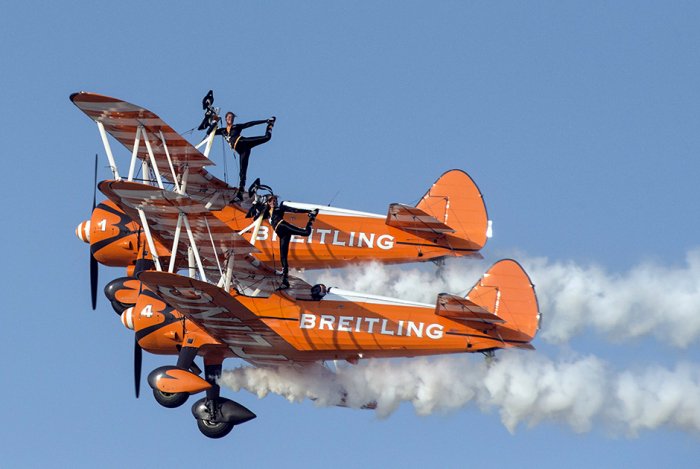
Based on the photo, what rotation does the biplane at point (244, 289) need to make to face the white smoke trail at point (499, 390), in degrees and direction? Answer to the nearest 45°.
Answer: approximately 180°

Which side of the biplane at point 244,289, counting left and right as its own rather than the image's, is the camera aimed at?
left
